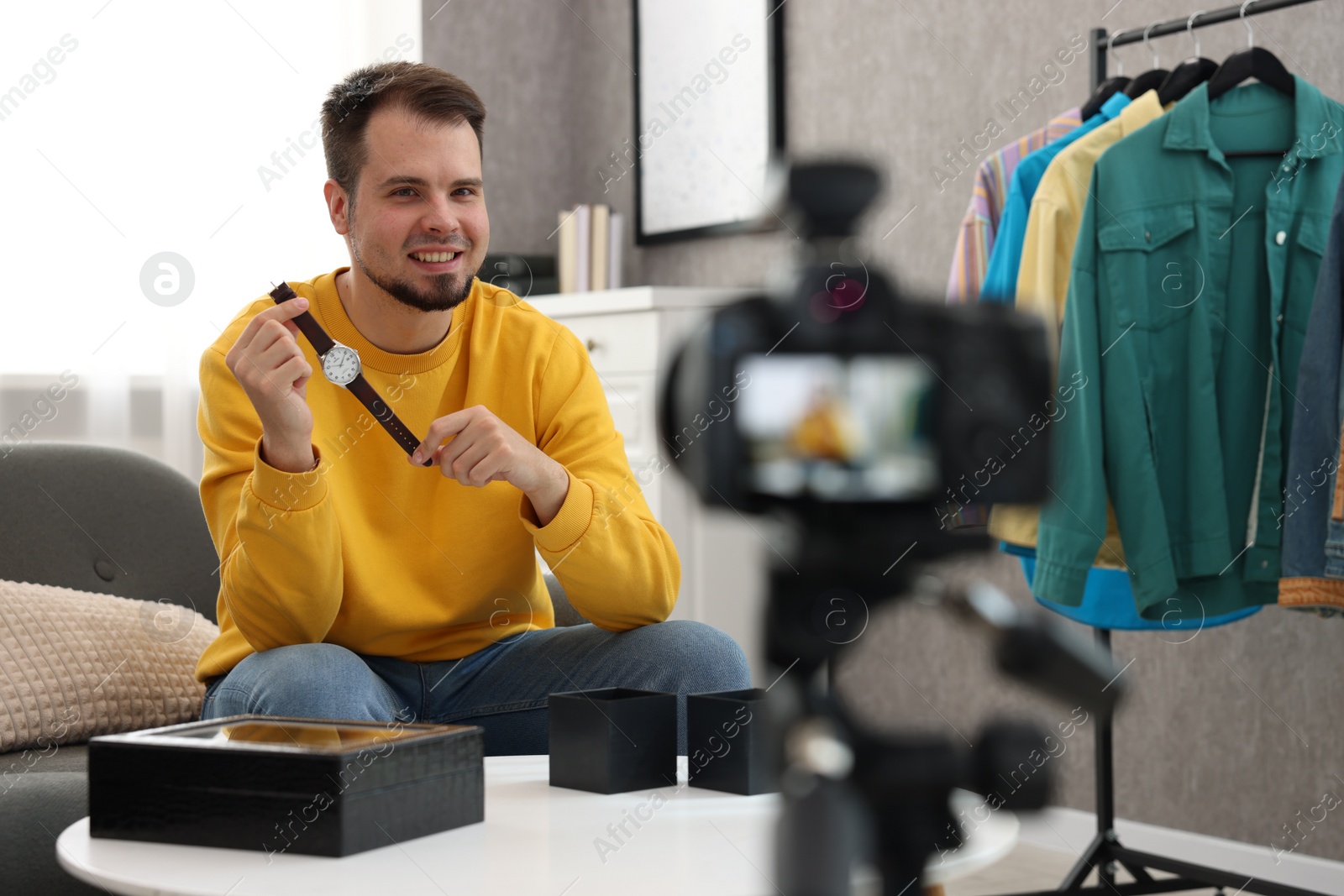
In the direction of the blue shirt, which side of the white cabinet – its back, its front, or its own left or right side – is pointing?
left

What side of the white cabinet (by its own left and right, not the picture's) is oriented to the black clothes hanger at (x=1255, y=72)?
left

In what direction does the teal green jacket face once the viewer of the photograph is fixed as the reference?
facing the viewer and to the right of the viewer

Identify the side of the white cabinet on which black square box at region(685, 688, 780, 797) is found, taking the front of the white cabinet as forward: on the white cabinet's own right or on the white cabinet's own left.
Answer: on the white cabinet's own left

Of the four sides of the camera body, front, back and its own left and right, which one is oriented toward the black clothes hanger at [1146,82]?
front

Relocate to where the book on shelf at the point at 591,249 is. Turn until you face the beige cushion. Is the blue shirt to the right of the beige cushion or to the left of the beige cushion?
left

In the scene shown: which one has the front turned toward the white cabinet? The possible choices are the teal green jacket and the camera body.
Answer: the camera body

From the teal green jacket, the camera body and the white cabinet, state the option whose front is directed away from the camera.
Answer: the camera body

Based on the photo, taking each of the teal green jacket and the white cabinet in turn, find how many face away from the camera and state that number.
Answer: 0

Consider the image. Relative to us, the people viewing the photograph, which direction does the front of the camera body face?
facing away from the viewer

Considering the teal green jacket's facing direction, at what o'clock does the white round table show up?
The white round table is roughly at 2 o'clock from the teal green jacket.

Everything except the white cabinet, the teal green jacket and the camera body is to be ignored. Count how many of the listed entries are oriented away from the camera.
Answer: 1

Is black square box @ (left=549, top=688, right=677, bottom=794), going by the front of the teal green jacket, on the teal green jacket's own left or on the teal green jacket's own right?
on the teal green jacket's own right
